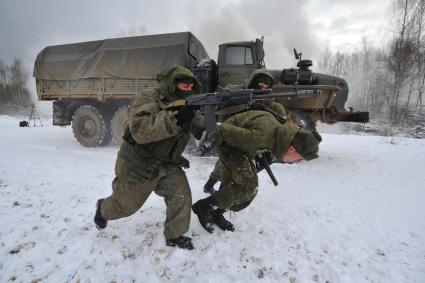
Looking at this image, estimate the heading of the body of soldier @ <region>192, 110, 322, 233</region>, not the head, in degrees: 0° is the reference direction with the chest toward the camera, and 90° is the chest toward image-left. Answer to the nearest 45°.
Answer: approximately 270°

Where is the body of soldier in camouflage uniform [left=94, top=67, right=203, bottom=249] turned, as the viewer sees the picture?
to the viewer's right

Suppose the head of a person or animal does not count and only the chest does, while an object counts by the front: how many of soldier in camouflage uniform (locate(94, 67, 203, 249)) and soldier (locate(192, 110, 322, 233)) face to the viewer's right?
2

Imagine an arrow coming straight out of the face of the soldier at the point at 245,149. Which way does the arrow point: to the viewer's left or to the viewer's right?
to the viewer's right

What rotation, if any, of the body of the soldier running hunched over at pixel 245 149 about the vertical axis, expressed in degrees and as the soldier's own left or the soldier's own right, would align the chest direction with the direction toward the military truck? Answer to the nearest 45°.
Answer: approximately 135° to the soldier's own left

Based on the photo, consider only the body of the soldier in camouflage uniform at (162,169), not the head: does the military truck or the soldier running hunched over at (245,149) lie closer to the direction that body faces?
the soldier running hunched over

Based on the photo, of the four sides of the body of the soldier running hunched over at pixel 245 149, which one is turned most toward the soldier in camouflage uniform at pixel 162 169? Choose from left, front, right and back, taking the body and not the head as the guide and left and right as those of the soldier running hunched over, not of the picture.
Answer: back
